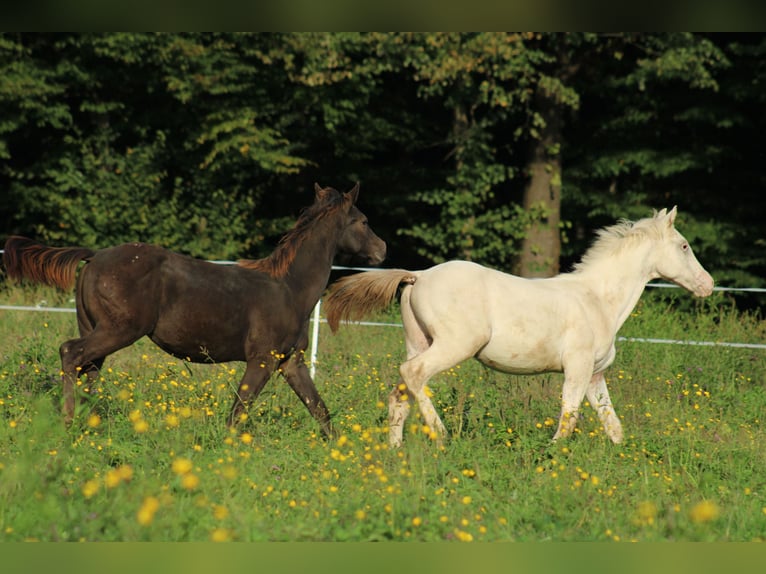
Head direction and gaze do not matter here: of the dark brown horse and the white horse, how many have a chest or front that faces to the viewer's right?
2

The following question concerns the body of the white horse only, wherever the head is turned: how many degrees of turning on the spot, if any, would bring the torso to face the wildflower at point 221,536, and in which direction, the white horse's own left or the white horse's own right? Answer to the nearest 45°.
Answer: approximately 90° to the white horse's own right

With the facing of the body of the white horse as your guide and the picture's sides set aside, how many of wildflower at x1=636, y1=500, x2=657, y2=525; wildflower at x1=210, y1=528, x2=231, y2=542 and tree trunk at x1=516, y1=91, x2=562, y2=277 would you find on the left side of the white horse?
1

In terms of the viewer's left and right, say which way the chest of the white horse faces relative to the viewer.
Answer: facing to the right of the viewer

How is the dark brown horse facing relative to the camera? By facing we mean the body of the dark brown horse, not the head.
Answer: to the viewer's right

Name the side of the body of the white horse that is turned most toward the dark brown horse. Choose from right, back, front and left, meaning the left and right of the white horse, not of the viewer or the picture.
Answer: back

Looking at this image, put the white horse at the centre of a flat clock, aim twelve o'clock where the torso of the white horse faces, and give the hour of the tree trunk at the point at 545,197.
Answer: The tree trunk is roughly at 9 o'clock from the white horse.

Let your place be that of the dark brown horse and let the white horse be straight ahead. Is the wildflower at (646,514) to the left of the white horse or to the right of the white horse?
right

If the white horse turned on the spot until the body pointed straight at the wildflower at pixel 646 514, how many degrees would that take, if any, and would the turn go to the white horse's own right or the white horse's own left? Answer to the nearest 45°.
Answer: approximately 90° to the white horse's own right

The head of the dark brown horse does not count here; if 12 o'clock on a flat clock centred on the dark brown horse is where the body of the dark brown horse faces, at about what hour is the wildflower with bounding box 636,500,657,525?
The wildflower is roughly at 2 o'clock from the dark brown horse.

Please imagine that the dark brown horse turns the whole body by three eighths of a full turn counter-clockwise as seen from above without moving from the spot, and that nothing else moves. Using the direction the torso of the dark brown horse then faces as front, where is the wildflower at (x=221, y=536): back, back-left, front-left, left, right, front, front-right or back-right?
back-left
